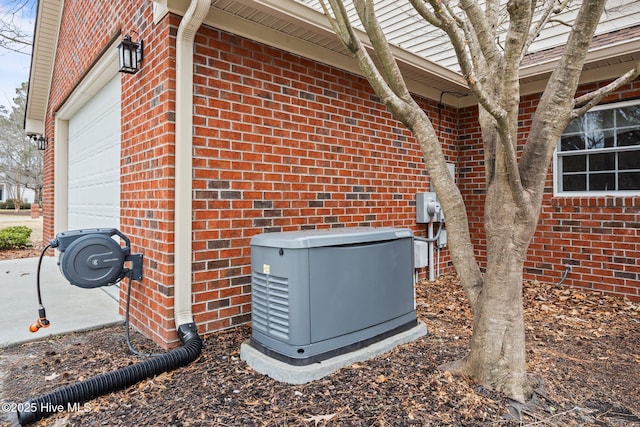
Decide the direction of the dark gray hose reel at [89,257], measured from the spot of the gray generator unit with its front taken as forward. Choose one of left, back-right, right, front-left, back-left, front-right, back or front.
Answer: back-right

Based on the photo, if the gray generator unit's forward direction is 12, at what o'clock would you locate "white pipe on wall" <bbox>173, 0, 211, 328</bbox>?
The white pipe on wall is roughly at 5 o'clock from the gray generator unit.

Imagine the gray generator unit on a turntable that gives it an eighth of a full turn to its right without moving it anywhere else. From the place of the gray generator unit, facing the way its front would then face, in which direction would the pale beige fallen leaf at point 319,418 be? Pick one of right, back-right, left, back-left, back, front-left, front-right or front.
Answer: front

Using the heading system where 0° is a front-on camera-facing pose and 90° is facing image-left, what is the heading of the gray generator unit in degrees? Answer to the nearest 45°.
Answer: approximately 315°
